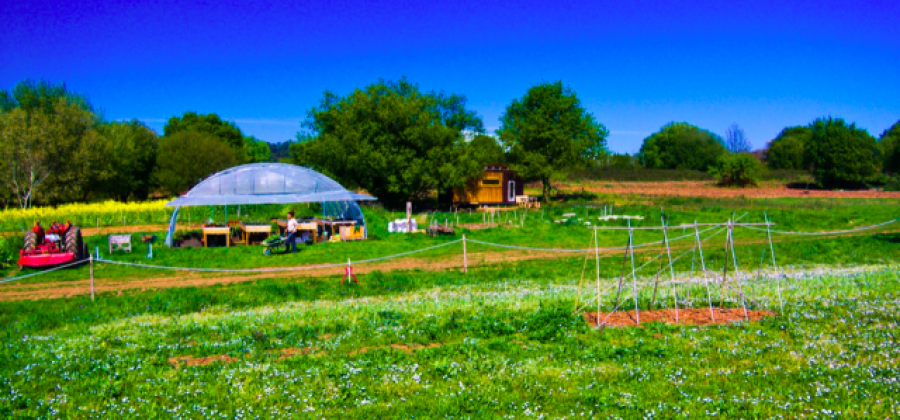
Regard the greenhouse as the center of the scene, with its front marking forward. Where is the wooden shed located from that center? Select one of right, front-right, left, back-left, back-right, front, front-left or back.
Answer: back-left

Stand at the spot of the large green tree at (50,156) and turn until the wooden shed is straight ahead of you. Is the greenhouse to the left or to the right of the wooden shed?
right

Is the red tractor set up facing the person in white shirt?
no

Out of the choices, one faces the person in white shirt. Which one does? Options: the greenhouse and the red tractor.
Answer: the greenhouse

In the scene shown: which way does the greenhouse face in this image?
toward the camera

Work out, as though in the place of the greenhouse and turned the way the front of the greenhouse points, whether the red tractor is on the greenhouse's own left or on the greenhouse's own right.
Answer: on the greenhouse's own right
